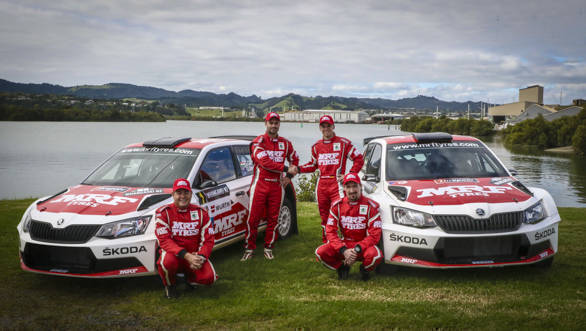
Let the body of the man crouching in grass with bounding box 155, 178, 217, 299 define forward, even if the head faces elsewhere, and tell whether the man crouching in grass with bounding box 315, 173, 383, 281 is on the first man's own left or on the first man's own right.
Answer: on the first man's own left

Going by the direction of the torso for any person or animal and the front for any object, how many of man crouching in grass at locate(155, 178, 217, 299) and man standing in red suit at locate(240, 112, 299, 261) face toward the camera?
2

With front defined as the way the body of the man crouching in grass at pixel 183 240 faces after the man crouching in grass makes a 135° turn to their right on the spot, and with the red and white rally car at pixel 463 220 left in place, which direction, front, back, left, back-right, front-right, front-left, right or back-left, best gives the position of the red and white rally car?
back-right

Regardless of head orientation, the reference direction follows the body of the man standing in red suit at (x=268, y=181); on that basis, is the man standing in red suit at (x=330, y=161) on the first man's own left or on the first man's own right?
on the first man's own left

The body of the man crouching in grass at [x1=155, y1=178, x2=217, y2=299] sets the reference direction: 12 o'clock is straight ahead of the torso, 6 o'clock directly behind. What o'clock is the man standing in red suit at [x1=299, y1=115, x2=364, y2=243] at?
The man standing in red suit is roughly at 8 o'clock from the man crouching in grass.

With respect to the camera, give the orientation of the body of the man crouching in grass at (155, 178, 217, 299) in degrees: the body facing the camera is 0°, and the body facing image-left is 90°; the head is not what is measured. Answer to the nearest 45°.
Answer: approximately 0°

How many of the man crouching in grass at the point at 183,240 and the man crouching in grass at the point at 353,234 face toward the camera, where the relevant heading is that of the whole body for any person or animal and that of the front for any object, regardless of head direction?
2

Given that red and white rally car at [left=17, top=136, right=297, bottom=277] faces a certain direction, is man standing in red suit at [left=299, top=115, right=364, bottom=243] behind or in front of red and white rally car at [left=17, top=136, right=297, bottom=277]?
behind

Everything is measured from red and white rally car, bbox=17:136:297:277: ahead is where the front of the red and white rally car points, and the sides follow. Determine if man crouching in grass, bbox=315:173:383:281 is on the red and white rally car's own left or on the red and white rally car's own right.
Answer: on the red and white rally car's own left

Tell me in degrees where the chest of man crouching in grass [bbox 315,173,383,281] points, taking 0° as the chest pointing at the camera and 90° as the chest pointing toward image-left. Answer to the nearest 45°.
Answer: approximately 0°

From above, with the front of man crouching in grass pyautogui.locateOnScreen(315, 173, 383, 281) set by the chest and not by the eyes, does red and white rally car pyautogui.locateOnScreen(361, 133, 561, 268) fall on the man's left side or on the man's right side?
on the man's left side
